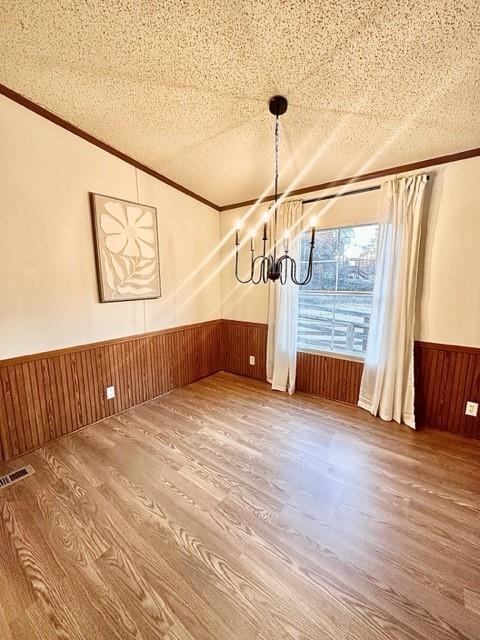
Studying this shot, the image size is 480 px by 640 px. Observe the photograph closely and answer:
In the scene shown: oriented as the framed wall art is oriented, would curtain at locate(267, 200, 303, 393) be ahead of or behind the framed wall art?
ahead

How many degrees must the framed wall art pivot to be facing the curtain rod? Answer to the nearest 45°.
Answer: approximately 45° to its left

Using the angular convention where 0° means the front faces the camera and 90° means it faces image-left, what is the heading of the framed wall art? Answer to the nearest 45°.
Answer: approximately 315°

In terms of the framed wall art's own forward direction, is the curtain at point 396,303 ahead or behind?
ahead
